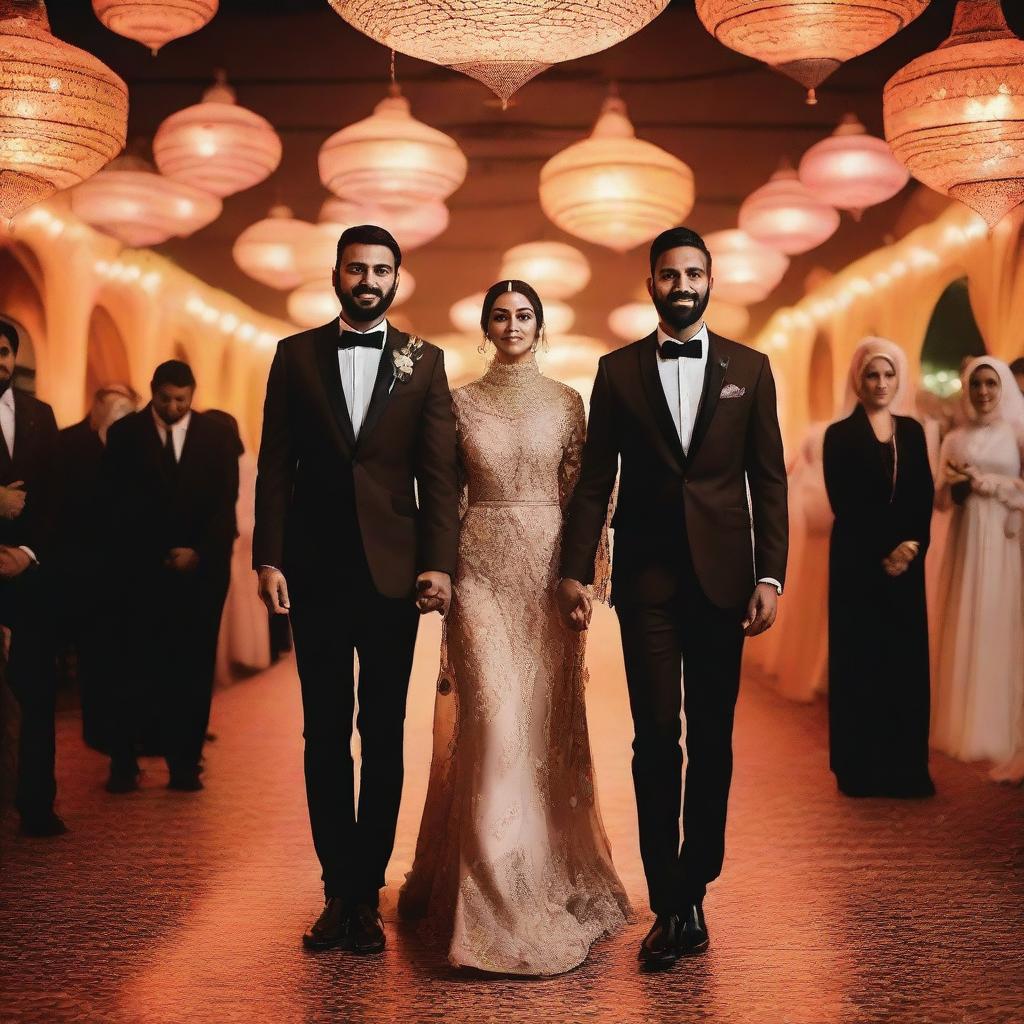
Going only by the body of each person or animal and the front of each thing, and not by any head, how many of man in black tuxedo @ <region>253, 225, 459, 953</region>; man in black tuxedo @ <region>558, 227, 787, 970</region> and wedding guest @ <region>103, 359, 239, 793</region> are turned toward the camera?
3

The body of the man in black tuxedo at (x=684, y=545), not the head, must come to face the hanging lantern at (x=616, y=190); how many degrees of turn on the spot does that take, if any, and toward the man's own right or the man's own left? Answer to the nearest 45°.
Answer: approximately 180°

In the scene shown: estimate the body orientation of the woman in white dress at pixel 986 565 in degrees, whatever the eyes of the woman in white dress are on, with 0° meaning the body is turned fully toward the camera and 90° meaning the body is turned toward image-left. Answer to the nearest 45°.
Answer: approximately 45°

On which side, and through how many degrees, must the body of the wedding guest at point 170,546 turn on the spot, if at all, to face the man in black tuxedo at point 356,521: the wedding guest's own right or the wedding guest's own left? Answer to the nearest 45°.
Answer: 0° — they already face them

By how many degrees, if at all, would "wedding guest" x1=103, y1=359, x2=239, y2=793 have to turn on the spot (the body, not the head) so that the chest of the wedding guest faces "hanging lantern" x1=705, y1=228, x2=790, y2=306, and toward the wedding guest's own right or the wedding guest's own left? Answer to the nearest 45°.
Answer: approximately 90° to the wedding guest's own left

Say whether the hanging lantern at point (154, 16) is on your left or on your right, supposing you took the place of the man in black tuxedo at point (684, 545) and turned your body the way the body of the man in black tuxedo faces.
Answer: on your right

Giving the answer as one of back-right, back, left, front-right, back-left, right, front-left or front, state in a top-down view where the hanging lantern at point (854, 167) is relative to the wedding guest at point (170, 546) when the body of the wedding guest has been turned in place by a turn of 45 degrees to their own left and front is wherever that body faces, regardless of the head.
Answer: front-left

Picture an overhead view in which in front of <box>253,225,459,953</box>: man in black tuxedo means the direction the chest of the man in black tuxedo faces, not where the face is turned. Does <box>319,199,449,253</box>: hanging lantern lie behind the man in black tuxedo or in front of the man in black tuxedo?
behind
